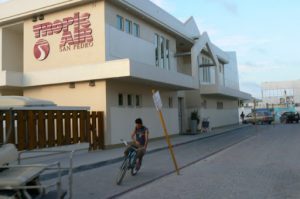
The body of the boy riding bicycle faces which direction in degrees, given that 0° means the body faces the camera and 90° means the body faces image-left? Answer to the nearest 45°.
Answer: approximately 45°

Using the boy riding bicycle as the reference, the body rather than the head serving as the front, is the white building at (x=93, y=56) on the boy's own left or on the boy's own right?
on the boy's own right

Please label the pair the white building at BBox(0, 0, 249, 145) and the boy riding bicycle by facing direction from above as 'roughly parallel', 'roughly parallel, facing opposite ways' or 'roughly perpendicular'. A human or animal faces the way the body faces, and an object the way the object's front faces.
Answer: roughly perpendicular

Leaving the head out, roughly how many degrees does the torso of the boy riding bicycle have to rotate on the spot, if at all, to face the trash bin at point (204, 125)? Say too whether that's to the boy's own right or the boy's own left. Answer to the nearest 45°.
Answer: approximately 135° to the boy's own right

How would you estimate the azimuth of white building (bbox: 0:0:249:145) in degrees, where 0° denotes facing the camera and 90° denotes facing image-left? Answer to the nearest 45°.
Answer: approximately 315°

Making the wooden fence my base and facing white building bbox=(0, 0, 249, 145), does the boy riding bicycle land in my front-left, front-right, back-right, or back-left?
back-right

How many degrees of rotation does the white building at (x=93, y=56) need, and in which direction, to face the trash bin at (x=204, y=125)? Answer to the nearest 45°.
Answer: approximately 90° to its left

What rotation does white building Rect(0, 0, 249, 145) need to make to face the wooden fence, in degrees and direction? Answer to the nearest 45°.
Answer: approximately 45° to its right

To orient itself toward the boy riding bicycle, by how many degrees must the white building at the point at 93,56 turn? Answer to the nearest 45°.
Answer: approximately 45° to its right
